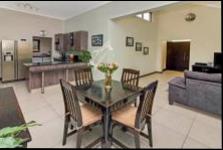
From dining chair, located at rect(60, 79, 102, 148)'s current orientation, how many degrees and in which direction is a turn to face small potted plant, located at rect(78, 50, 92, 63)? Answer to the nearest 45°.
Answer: approximately 45° to its left

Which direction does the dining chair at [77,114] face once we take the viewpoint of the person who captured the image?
facing away from the viewer and to the right of the viewer

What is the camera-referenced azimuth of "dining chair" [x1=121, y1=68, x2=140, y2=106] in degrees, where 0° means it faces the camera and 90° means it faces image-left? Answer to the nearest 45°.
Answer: approximately 45°

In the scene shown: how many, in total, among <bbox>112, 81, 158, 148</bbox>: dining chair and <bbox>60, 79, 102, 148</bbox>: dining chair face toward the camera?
0

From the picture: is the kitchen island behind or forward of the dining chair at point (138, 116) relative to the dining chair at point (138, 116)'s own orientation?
forward

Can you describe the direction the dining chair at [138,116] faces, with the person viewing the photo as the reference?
facing away from the viewer and to the left of the viewer

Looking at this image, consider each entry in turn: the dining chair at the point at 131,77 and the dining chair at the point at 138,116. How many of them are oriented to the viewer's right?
0

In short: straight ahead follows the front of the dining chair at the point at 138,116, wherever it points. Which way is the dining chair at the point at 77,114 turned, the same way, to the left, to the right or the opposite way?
to the right

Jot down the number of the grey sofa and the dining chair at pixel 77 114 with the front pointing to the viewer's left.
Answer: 0
